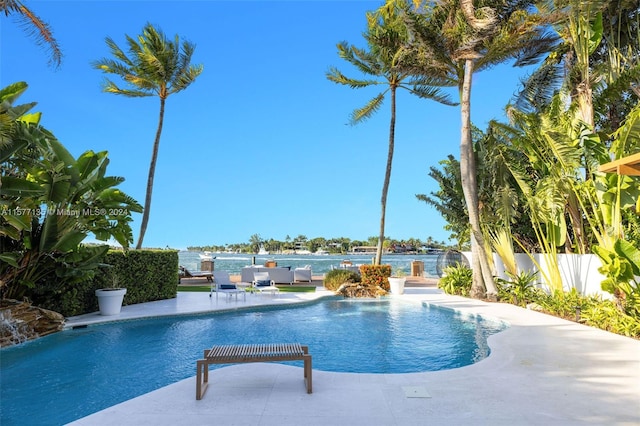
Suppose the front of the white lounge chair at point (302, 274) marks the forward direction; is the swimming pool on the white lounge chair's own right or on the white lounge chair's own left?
on the white lounge chair's own left

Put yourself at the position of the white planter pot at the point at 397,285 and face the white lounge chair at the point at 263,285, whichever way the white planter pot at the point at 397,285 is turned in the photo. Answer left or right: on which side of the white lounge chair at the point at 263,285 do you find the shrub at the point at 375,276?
right

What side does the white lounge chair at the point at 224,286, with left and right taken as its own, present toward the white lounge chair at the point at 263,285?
left

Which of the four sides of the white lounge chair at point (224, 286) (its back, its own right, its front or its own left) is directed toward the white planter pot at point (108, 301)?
right

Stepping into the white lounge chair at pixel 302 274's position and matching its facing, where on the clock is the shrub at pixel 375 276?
The shrub is roughly at 8 o'clock from the white lounge chair.

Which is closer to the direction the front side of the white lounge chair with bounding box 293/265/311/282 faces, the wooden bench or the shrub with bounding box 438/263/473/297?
the wooden bench
